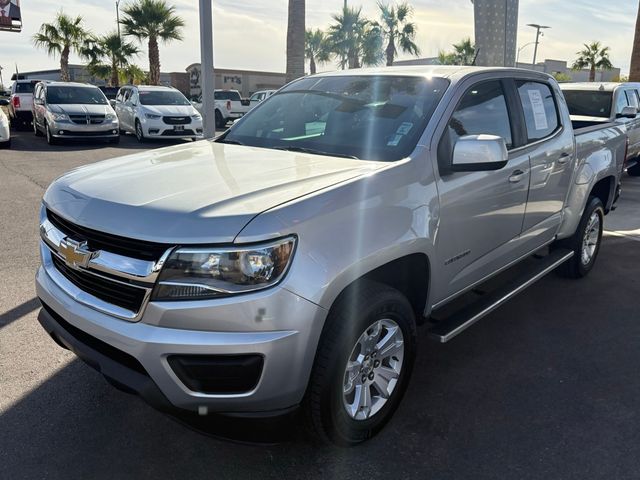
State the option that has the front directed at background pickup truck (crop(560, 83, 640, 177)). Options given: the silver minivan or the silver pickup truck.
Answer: the silver minivan

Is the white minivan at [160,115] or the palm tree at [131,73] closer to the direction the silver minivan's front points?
the white minivan

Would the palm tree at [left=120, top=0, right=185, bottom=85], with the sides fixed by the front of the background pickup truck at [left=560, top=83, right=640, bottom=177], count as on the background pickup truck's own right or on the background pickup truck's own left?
on the background pickup truck's own right

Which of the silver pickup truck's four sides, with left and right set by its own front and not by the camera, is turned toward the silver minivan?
right

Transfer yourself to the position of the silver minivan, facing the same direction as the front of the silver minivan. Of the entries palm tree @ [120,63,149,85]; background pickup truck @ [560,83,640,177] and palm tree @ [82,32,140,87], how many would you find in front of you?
1

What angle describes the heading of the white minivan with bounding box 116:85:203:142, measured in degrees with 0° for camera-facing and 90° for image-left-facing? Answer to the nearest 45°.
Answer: approximately 315°

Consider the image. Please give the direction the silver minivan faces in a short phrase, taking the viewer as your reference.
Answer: facing the viewer and to the right of the viewer

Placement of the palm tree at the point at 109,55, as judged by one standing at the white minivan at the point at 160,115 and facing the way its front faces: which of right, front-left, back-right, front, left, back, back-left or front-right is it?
back-left

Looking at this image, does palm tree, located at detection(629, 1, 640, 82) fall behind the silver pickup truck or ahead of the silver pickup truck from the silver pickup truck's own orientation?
behind

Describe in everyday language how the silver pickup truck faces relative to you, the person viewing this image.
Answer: facing the viewer and to the left of the viewer

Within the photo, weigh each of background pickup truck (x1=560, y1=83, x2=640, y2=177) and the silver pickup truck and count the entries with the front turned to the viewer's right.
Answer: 0

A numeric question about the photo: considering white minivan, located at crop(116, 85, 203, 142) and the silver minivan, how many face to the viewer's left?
0

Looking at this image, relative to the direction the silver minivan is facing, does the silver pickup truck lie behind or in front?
in front

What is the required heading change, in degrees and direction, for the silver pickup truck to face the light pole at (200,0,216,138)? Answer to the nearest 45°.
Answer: approximately 135° to its right
